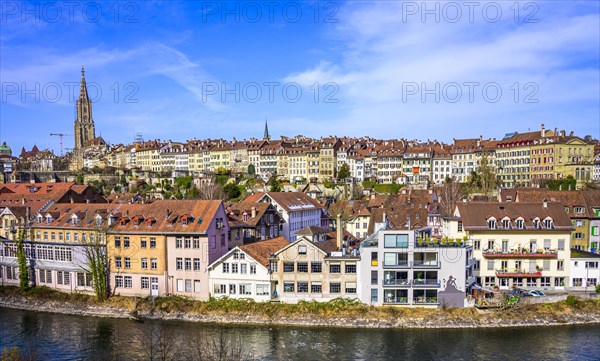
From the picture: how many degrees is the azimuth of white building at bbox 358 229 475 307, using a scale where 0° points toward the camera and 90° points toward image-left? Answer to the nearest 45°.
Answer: approximately 0°

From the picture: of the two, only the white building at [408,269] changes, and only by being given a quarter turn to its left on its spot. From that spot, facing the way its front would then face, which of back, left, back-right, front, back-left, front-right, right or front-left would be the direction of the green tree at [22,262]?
back

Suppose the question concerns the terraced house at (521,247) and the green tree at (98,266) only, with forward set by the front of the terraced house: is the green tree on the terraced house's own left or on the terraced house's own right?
on the terraced house's own right

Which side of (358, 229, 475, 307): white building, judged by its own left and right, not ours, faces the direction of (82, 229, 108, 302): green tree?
right

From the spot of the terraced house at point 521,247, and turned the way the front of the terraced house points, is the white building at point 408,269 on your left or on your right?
on your right

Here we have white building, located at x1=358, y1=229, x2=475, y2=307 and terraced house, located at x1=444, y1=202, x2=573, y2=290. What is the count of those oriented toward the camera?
2

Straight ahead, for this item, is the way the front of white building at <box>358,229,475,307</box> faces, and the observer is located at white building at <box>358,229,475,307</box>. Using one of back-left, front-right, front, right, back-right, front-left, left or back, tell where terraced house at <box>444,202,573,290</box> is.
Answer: back-left

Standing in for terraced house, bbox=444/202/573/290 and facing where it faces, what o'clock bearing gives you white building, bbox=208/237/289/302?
The white building is roughly at 2 o'clock from the terraced house.

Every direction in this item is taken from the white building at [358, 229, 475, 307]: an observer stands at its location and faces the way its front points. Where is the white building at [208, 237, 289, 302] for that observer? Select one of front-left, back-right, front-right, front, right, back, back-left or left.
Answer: right
